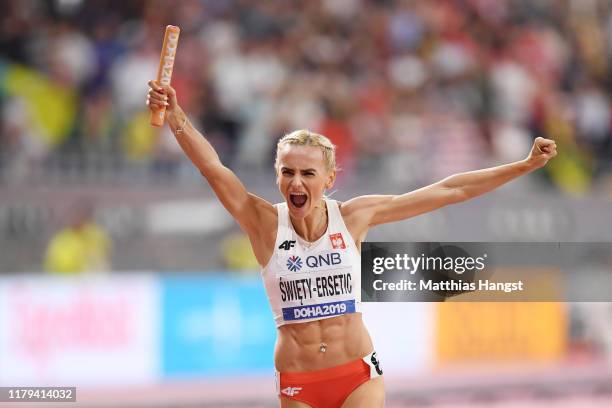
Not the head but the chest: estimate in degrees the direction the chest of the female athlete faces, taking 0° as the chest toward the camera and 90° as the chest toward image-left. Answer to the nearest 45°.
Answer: approximately 0°
